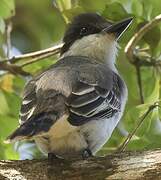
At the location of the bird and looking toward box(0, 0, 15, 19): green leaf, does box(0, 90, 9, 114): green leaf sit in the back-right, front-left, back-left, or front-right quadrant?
front-left

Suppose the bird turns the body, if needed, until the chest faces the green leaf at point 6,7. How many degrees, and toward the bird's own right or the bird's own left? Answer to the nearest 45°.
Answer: approximately 90° to the bird's own left

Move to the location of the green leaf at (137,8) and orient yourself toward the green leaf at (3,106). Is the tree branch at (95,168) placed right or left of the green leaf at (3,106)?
left

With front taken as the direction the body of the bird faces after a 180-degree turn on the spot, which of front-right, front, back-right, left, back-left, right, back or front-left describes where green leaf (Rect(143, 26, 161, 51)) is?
back

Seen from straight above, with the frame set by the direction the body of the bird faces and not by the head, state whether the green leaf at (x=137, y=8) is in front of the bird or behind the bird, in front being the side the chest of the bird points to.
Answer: in front

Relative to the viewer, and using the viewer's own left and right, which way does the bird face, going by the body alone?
facing away from the viewer and to the right of the viewer

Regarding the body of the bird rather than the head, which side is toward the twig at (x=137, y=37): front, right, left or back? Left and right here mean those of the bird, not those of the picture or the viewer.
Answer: front

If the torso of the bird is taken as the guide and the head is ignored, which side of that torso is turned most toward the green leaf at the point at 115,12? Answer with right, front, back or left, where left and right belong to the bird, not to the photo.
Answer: front

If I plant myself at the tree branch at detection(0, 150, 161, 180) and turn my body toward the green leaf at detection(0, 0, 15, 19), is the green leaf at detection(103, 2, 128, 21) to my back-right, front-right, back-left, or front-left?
front-right
